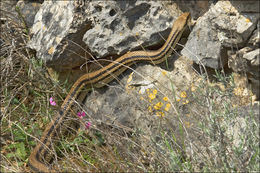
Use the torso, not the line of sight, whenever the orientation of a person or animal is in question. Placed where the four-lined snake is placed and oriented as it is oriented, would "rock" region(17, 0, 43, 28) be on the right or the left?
on its left

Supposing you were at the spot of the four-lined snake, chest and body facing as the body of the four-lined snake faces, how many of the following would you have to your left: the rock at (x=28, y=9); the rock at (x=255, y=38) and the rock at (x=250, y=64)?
1

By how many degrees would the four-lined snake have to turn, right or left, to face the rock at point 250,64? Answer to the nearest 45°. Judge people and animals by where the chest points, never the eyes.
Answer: approximately 90° to its right

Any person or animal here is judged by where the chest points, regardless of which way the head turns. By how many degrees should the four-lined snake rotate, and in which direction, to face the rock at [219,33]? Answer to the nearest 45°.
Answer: approximately 90° to its right

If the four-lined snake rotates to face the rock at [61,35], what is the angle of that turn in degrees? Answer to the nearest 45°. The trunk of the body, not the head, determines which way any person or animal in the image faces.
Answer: approximately 90° to its left

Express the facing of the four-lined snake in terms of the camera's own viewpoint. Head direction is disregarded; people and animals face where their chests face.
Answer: facing away from the viewer and to the right of the viewer

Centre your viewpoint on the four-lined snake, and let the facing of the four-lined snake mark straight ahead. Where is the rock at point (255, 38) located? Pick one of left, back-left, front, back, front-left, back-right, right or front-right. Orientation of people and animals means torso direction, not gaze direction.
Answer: right
